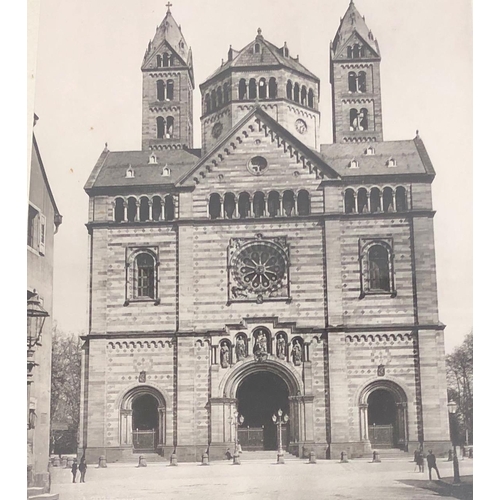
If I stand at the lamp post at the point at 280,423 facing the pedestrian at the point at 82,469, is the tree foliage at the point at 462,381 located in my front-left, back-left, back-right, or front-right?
back-left

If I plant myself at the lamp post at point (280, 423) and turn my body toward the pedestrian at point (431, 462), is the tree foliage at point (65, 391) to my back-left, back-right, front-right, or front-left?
back-right

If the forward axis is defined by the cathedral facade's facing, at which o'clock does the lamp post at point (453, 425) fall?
The lamp post is roughly at 10 o'clock from the cathedral facade.

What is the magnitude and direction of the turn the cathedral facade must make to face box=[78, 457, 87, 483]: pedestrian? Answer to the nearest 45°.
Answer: approximately 45° to its right

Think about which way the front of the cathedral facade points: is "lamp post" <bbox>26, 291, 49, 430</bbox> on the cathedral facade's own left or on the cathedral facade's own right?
on the cathedral facade's own right

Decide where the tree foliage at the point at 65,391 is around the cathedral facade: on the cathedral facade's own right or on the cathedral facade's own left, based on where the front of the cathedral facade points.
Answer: on the cathedral facade's own right

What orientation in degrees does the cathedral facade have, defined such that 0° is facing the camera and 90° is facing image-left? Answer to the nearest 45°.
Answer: approximately 0°

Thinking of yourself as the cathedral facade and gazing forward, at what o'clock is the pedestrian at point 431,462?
The pedestrian is roughly at 10 o'clock from the cathedral facade.
